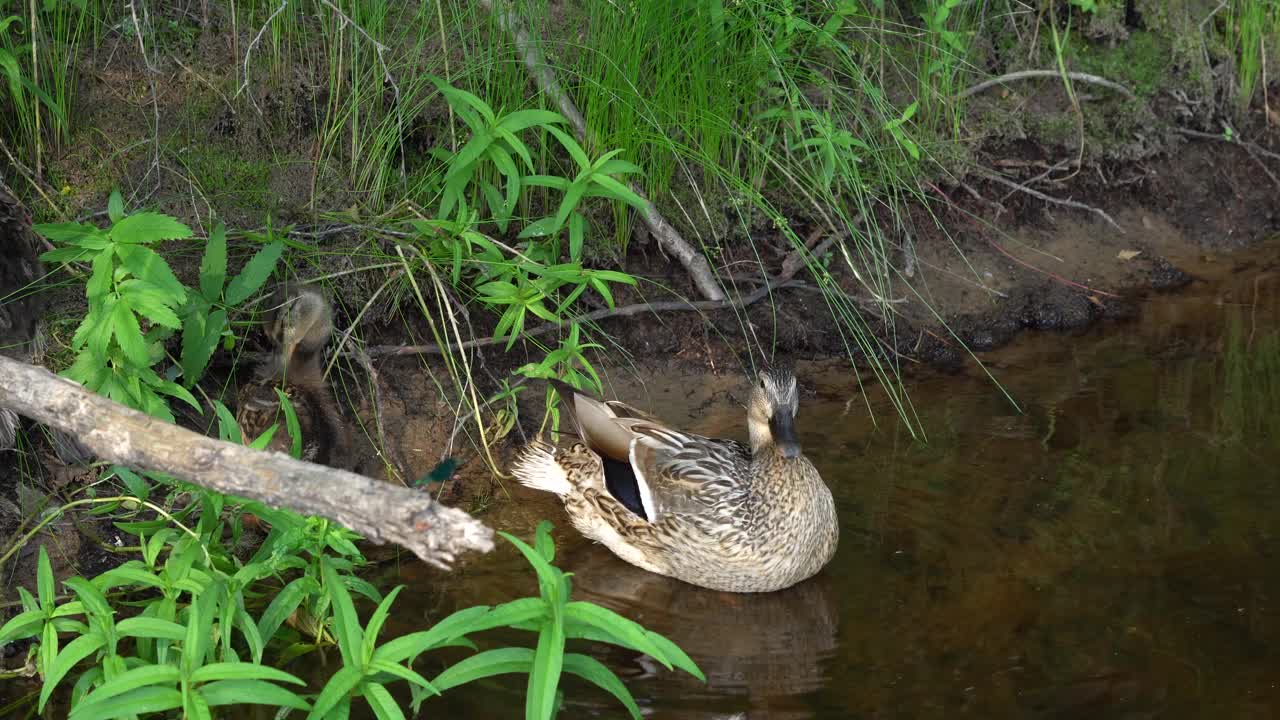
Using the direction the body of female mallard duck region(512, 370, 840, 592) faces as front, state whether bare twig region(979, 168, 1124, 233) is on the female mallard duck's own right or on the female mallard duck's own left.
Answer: on the female mallard duck's own left

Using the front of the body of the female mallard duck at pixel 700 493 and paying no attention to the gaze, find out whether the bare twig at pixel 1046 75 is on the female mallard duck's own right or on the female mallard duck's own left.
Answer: on the female mallard duck's own left

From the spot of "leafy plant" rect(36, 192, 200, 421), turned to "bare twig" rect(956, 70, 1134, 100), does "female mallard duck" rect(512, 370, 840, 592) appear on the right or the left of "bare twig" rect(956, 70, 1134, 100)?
right
